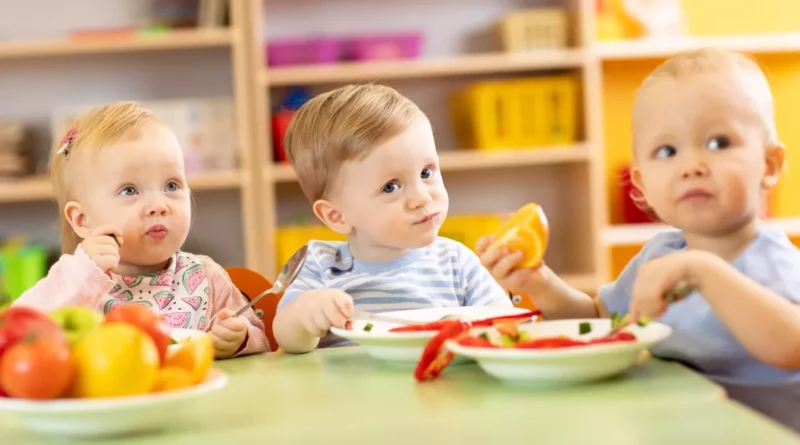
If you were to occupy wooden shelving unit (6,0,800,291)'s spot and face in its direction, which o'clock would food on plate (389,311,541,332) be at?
The food on plate is roughly at 12 o'clock from the wooden shelving unit.

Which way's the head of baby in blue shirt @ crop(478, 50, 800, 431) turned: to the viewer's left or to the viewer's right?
to the viewer's left

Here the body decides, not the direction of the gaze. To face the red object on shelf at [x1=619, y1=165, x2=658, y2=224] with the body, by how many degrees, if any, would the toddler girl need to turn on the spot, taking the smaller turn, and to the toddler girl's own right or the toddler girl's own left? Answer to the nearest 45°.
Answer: approximately 90° to the toddler girl's own left

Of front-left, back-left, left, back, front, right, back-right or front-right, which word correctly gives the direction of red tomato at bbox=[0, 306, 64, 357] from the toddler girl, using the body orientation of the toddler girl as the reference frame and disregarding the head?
front-right

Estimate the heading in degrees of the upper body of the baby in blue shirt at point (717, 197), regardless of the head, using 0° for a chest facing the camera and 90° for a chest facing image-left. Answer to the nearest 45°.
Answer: approximately 45°

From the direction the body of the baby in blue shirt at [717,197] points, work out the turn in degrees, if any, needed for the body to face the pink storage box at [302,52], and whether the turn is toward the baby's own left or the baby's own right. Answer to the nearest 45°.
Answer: approximately 90° to the baby's own right

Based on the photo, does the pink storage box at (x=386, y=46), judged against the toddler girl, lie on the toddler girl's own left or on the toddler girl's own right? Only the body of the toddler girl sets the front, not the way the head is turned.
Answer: on the toddler girl's own left

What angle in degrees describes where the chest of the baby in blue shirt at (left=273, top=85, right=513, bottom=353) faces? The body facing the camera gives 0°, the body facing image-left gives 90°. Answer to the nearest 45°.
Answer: approximately 315°

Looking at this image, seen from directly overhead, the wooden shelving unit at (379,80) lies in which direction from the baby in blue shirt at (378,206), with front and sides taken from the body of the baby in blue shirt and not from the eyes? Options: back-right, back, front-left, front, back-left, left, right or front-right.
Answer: back-left

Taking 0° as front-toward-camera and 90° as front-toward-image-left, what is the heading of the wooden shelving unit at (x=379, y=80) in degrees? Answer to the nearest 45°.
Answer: approximately 0°

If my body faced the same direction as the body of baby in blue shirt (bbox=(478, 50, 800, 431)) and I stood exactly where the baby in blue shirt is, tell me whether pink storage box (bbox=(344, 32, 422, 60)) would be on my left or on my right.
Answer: on my right
